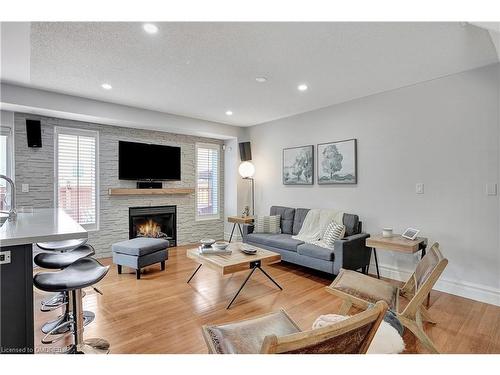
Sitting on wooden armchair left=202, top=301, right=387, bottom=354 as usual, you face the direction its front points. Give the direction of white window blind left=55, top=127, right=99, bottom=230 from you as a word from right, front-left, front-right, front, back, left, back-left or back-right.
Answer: front

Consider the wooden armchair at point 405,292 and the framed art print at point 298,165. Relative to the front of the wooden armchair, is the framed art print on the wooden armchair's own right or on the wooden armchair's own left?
on the wooden armchair's own right

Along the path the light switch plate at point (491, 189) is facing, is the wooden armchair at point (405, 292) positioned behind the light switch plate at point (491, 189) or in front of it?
in front

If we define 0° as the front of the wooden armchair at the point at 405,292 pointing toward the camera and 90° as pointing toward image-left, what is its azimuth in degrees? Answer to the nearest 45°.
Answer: approximately 90°

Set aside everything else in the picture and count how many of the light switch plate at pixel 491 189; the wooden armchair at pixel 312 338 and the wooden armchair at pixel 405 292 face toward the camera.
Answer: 1

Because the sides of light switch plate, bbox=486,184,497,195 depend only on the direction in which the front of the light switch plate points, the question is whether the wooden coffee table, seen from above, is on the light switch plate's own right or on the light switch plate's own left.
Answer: on the light switch plate's own right

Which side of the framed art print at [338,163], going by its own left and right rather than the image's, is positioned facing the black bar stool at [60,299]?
front

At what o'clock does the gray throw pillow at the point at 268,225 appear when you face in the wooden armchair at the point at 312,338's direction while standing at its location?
The gray throw pillow is roughly at 1 o'clock from the wooden armchair.

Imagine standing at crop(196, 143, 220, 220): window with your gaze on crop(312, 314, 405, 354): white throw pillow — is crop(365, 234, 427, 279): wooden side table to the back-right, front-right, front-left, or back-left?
front-left

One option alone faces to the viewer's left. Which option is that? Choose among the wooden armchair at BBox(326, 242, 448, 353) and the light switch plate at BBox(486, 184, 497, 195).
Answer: the wooden armchair

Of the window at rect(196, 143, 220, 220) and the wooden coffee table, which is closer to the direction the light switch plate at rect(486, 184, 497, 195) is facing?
the wooden coffee table

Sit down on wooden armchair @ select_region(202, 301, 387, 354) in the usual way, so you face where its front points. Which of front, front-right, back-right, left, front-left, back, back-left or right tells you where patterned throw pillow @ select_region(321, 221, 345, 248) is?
front-right

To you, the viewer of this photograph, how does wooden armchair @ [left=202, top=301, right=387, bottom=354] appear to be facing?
facing away from the viewer and to the left of the viewer

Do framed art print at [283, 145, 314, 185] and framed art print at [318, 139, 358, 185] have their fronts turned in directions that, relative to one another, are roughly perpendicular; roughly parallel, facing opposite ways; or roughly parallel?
roughly parallel

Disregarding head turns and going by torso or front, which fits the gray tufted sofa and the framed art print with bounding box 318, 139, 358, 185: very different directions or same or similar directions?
same or similar directions

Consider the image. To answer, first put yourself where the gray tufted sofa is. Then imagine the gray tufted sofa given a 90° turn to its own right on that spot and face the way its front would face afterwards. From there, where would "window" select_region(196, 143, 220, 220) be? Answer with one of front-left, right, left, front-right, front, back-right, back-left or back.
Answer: front

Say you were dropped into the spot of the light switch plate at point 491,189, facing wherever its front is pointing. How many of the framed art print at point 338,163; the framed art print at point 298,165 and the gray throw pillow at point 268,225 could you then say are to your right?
3

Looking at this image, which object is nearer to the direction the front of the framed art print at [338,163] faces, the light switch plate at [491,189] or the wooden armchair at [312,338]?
the wooden armchair
